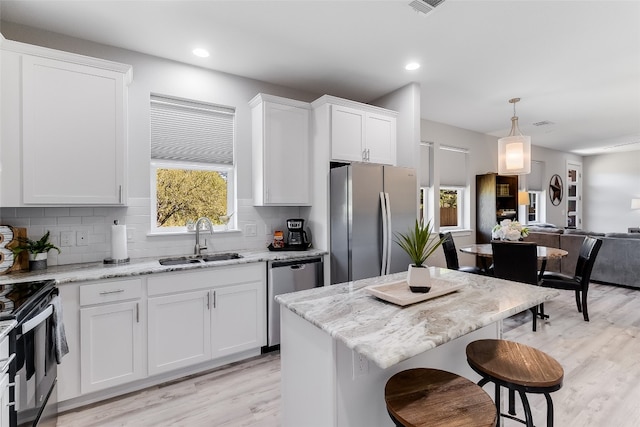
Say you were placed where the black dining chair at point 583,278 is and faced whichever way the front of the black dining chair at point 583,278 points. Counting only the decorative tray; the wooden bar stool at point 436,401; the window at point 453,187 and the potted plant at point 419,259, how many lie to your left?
3

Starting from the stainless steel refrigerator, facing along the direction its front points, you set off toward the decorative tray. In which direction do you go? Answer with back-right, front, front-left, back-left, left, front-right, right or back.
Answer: front-right

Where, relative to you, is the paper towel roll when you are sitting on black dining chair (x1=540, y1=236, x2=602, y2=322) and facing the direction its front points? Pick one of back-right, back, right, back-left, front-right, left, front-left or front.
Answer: front-left

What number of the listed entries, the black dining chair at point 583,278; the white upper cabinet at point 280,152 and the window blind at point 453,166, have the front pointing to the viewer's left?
1

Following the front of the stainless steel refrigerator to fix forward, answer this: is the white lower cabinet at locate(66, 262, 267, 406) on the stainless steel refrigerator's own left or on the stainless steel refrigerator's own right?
on the stainless steel refrigerator's own right

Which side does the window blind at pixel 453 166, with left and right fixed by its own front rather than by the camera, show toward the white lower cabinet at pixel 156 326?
right

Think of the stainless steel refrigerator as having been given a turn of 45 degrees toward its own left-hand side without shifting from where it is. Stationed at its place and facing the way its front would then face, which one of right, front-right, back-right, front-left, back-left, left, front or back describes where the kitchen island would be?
right

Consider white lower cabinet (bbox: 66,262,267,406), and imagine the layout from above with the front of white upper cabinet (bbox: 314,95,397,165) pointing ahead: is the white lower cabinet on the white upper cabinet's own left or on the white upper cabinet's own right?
on the white upper cabinet's own right

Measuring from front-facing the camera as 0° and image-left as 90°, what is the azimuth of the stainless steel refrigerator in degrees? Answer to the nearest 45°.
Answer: approximately 315°

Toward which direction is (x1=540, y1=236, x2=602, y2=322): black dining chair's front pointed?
to the viewer's left

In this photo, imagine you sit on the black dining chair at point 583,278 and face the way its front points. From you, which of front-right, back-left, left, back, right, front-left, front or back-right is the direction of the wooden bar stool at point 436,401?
left

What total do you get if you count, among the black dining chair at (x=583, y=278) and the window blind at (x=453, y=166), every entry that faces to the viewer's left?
1

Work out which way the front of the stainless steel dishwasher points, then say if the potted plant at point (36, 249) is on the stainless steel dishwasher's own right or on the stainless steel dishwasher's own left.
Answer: on the stainless steel dishwasher's own right

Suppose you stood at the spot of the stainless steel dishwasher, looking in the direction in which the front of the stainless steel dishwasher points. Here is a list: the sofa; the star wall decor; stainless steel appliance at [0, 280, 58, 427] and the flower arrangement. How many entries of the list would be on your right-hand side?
1
